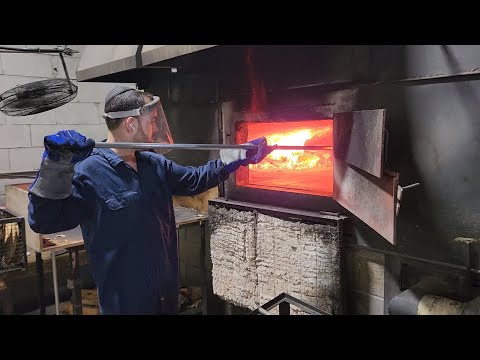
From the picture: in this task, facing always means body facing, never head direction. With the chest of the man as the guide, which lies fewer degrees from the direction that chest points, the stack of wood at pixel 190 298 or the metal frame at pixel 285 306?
the metal frame

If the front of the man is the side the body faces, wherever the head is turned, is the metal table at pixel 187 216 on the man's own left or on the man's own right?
on the man's own left

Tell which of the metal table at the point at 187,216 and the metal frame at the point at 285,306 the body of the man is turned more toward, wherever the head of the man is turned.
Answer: the metal frame

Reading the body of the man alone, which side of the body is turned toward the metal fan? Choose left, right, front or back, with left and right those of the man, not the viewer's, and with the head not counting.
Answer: back

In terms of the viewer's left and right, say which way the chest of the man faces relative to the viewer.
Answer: facing the viewer and to the right of the viewer

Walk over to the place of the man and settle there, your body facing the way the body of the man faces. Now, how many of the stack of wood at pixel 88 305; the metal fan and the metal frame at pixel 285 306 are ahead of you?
1

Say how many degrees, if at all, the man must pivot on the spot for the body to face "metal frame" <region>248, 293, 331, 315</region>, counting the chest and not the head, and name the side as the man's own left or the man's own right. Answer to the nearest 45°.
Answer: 0° — they already face it

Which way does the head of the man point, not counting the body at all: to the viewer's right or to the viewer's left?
to the viewer's right
